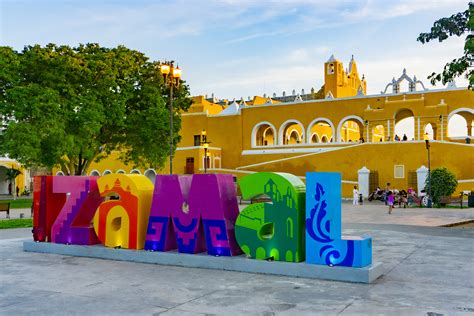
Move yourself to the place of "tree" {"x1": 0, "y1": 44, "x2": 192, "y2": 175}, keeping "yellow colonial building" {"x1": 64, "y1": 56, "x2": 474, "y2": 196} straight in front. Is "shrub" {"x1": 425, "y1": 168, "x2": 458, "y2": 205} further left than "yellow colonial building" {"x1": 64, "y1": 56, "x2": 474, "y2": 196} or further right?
right

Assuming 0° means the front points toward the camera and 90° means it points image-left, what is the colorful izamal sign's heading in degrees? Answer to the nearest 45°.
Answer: approximately 45°

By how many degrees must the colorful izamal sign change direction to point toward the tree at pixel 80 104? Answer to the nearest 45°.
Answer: approximately 135° to its right

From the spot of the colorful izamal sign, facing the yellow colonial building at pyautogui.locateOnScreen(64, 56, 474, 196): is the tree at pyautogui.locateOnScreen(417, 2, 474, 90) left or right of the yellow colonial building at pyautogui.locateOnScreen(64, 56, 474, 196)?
right

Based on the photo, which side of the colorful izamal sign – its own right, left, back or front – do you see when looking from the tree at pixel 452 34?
left

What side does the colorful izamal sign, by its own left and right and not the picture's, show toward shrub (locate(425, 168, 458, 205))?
back

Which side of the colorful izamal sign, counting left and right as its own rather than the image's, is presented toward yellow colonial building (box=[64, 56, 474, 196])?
back
